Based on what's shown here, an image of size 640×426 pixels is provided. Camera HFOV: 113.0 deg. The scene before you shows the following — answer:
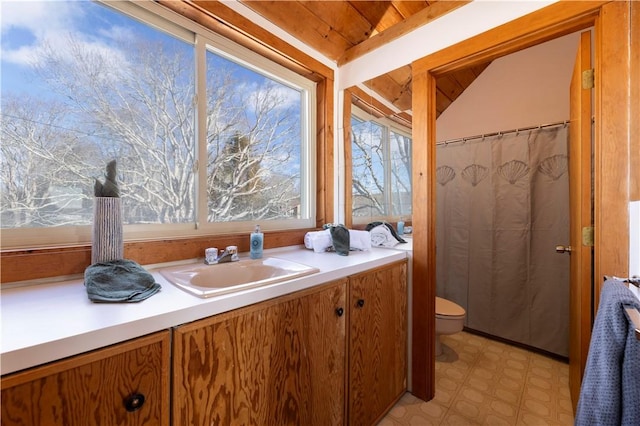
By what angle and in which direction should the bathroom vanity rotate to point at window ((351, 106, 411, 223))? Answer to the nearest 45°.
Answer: approximately 90° to its left

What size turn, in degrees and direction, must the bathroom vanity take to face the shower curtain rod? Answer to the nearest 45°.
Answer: approximately 45° to its left

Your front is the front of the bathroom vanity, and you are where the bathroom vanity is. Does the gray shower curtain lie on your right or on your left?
on your left

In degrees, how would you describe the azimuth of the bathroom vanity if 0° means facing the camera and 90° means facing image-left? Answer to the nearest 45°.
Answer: approximately 315°
